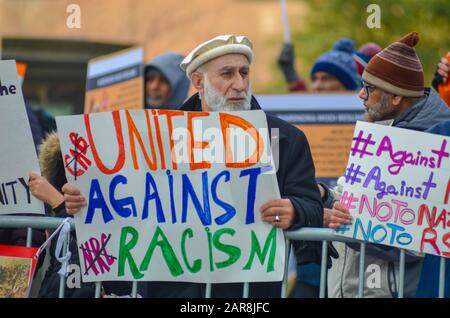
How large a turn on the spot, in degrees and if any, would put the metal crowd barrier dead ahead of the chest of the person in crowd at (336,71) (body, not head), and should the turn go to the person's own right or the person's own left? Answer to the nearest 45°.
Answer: approximately 45° to the person's own left

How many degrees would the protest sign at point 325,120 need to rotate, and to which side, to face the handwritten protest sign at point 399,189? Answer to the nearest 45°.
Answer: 0° — it already faces it

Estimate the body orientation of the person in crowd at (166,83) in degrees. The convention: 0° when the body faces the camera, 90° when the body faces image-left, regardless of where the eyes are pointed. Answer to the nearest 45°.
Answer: approximately 45°

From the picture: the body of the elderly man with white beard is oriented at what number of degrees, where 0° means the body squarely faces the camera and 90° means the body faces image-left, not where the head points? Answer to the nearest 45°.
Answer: approximately 0°

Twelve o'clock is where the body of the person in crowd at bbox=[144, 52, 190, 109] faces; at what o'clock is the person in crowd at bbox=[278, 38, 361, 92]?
the person in crowd at bbox=[278, 38, 361, 92] is roughly at 8 o'clock from the person in crowd at bbox=[144, 52, 190, 109].

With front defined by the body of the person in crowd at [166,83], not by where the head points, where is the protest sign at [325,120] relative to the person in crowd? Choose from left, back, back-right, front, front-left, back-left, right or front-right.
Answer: back-left

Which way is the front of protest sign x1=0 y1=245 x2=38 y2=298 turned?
toward the camera

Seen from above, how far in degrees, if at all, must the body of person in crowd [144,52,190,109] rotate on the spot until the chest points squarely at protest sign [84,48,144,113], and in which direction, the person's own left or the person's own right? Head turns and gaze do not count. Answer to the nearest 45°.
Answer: approximately 90° to the person's own right

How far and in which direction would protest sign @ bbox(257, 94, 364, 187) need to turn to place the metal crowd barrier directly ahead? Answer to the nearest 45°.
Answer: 0° — it already faces it

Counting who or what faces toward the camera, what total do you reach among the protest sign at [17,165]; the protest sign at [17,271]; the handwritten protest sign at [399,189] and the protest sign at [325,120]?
4

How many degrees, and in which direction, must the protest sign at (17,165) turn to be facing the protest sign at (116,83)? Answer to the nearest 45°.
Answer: approximately 180°

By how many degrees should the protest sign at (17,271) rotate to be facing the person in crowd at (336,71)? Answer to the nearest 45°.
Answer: approximately 135° to its left

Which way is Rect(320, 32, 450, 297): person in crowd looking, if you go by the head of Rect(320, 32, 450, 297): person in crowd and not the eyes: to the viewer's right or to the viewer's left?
to the viewer's left
